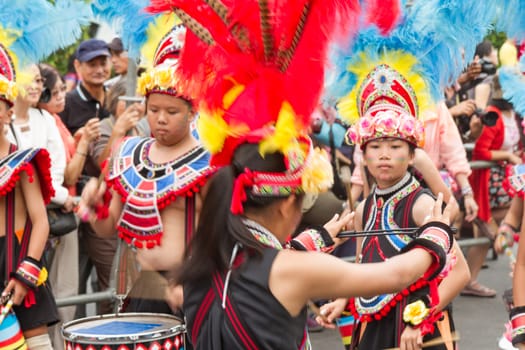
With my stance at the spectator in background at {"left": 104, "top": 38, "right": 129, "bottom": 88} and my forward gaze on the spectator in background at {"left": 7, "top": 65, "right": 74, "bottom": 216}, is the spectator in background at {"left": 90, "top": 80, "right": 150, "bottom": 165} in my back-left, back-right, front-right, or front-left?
front-left

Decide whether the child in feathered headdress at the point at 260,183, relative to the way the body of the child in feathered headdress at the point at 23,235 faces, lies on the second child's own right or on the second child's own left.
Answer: on the second child's own left

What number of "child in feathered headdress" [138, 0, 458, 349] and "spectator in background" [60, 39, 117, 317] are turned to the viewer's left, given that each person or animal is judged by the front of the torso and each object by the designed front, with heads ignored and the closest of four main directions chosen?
0

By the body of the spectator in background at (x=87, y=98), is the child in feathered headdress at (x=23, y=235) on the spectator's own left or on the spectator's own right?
on the spectator's own right

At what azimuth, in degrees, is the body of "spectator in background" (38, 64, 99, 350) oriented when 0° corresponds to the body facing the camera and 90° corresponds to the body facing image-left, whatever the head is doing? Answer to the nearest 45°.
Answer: approximately 315°

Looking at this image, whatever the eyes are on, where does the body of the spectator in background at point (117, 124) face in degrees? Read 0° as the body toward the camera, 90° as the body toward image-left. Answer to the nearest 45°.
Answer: approximately 315°

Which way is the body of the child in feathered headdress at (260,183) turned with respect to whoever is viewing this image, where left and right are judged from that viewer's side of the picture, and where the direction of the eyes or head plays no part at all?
facing away from the viewer and to the right of the viewer

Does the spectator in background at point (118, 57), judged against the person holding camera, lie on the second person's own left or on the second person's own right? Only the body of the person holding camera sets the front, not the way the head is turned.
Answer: on the second person's own right

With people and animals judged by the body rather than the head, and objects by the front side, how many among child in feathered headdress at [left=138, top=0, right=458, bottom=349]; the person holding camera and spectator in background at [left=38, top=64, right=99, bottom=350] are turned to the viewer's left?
0

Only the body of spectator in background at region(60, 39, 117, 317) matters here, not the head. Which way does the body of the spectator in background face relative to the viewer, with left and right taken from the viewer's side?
facing the viewer and to the right of the viewer
